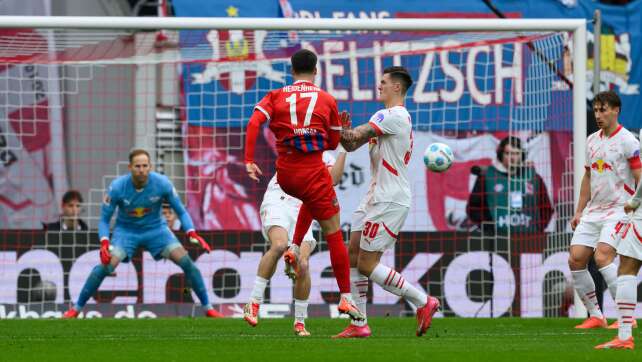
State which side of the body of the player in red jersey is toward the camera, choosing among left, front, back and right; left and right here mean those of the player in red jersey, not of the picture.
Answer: back

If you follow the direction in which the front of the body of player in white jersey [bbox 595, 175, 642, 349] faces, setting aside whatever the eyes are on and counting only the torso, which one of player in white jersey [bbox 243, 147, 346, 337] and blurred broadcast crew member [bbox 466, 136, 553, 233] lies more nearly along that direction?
the player in white jersey

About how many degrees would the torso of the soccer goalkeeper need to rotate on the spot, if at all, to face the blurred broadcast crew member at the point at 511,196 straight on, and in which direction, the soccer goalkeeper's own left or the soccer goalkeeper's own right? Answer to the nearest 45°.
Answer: approximately 90° to the soccer goalkeeper's own left

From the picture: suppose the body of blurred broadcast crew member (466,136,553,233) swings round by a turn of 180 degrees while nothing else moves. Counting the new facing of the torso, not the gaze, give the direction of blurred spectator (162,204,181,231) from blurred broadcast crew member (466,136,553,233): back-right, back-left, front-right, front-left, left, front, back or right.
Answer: left

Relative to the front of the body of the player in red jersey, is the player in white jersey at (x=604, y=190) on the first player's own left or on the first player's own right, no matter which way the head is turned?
on the first player's own right

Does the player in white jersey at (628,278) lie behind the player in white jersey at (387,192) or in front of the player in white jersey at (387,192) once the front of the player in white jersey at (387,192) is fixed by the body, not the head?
behind

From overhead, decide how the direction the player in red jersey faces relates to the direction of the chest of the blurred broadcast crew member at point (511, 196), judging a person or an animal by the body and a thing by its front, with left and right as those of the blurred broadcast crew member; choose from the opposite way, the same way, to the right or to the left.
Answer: the opposite way

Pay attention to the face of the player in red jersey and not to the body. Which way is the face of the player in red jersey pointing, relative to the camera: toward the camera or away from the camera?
away from the camera

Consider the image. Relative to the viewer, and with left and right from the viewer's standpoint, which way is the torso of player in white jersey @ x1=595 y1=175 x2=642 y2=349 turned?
facing to the left of the viewer

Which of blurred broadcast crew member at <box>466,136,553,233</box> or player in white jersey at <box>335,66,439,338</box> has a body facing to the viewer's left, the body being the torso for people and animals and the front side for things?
the player in white jersey
